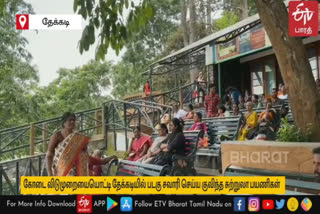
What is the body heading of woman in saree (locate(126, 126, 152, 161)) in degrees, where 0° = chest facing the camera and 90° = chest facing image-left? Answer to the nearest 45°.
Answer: approximately 45°

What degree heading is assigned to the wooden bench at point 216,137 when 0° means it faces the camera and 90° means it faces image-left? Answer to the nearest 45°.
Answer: approximately 45°

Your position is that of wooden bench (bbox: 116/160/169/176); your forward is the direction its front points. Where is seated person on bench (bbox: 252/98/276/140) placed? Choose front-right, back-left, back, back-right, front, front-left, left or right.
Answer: back

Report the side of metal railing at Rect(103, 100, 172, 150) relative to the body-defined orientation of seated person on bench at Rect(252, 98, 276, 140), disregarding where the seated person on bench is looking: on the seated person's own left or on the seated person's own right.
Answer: on the seated person's own right
